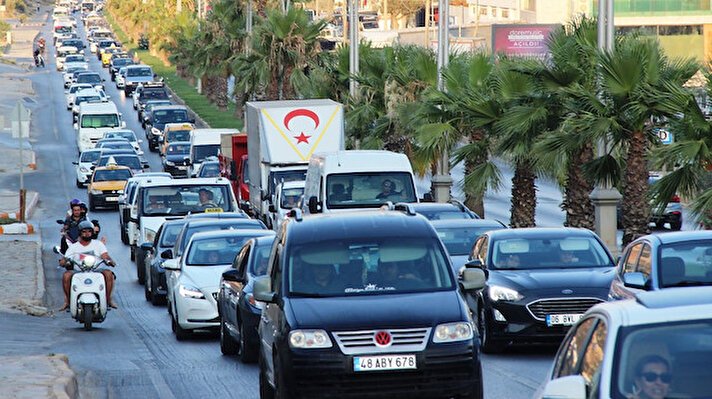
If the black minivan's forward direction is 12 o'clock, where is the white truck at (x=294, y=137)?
The white truck is roughly at 6 o'clock from the black minivan.

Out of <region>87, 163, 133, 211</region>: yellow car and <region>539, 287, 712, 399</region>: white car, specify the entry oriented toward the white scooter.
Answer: the yellow car

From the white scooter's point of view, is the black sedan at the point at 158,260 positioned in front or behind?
behind

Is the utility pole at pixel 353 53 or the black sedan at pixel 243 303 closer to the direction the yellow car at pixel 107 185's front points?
the black sedan

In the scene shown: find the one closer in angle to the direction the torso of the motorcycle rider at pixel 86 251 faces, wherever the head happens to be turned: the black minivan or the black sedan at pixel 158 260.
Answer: the black minivan

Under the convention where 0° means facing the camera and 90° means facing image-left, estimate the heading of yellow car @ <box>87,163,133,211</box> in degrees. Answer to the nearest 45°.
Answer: approximately 0°

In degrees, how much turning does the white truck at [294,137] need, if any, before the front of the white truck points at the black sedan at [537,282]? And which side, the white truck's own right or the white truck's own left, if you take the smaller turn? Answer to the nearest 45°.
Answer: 0° — it already faces it

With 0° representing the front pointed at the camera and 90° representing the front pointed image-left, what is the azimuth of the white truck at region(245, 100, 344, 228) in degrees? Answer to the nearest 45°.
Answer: approximately 0°

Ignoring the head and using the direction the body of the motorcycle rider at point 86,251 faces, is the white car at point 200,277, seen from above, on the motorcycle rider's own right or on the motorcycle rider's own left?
on the motorcycle rider's own left

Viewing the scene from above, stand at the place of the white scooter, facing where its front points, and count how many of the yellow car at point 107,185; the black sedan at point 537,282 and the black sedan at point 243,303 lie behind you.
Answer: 1
